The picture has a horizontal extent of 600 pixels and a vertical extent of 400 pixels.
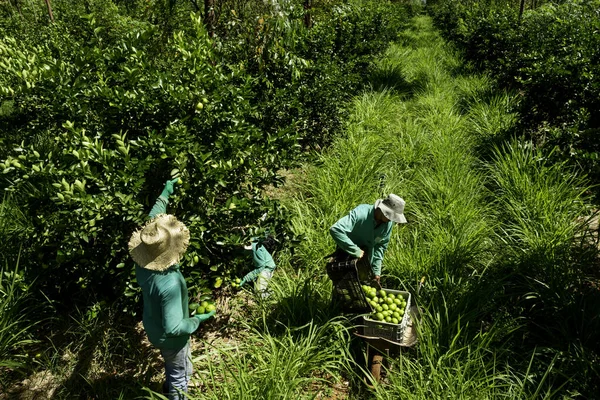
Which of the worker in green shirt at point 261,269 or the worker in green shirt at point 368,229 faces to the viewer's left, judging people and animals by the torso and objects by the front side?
the worker in green shirt at point 261,269

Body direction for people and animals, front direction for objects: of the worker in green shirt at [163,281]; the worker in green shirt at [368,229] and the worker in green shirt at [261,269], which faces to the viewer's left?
the worker in green shirt at [261,269]

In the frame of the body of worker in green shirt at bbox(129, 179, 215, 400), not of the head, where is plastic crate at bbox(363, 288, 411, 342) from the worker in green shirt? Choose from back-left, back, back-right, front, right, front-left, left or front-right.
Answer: front-right

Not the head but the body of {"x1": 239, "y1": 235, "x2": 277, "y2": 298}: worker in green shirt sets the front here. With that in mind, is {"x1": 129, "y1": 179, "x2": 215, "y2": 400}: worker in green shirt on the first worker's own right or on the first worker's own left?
on the first worker's own left

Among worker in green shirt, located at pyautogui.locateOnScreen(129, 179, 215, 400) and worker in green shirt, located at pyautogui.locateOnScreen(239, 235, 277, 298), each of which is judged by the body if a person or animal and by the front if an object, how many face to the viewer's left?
1

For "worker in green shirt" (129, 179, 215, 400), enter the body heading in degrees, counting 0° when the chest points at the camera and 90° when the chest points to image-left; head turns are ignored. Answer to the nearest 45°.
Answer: approximately 225°

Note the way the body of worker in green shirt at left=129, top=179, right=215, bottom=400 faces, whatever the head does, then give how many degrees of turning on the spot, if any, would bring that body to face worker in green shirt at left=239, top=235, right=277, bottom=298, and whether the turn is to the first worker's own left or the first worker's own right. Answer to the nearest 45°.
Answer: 0° — they already face them

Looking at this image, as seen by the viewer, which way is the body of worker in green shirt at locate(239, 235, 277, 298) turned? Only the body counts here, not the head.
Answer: to the viewer's left
